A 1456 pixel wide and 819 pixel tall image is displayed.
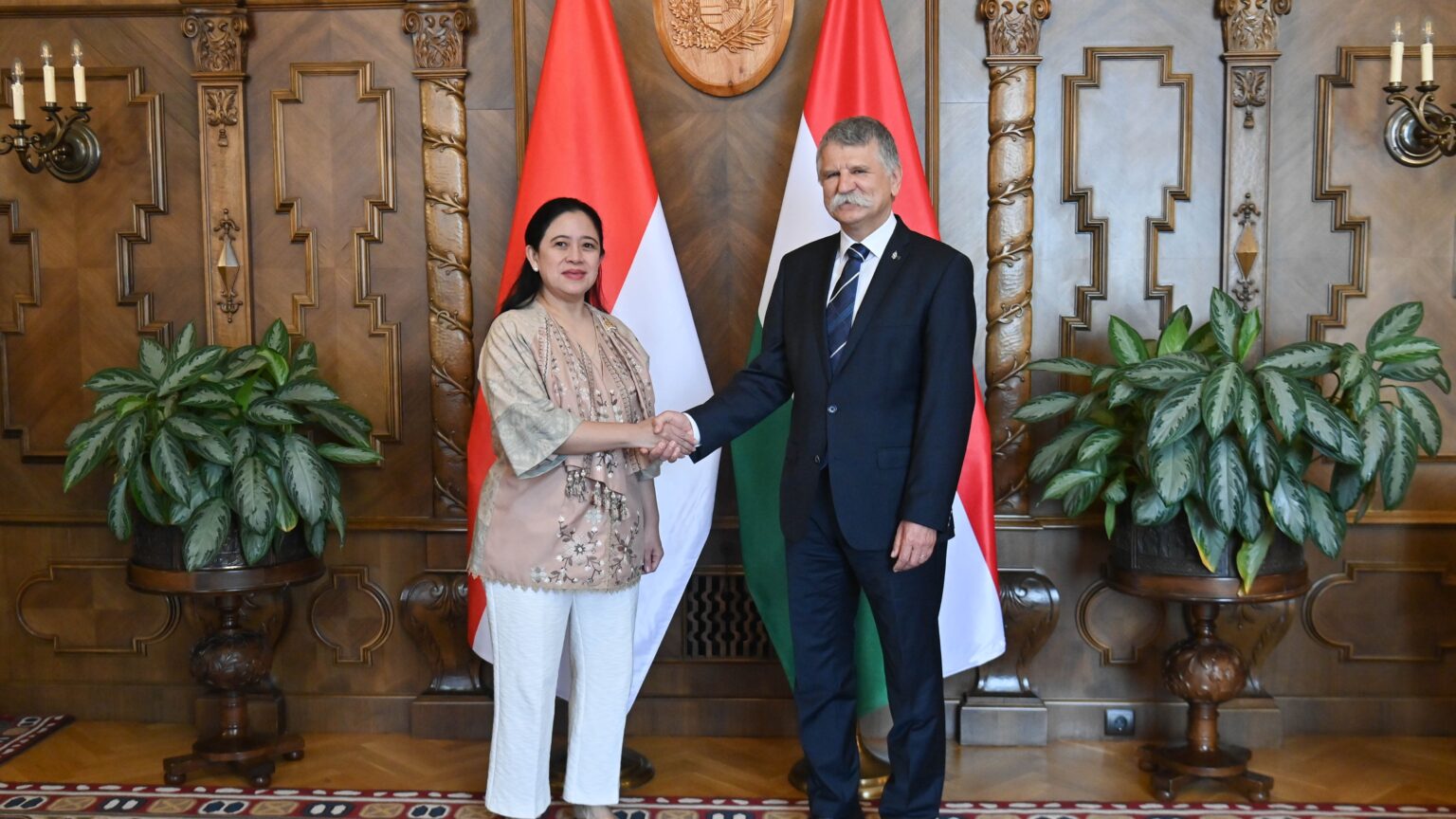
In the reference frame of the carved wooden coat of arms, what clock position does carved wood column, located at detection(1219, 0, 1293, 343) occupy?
The carved wood column is roughly at 9 o'clock from the carved wooden coat of arms.

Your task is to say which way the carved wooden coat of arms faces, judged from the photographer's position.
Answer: facing the viewer

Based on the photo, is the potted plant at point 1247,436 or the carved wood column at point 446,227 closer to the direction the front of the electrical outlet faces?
the potted plant

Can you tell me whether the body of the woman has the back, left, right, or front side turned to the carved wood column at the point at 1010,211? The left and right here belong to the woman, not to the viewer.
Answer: left

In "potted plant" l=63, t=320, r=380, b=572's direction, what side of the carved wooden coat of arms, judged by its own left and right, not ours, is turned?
right

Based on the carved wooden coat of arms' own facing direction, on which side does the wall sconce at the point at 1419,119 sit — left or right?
on its left

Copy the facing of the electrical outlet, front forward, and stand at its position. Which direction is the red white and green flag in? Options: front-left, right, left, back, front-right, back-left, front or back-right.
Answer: front-right

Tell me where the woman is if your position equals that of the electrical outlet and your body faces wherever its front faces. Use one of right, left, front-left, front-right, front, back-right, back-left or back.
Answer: front-right

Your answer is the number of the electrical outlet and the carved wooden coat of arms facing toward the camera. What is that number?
2

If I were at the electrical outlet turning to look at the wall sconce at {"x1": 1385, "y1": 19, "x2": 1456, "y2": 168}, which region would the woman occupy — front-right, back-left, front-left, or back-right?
back-right

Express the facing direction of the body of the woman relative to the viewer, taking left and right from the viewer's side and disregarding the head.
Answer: facing the viewer and to the right of the viewer

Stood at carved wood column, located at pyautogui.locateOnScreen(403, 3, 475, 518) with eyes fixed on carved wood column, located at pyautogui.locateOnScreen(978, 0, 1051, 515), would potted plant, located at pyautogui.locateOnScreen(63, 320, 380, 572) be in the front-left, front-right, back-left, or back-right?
back-right

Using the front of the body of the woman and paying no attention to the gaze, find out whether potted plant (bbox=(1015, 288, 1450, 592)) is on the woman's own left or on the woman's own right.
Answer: on the woman's own left

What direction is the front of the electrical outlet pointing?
toward the camera
